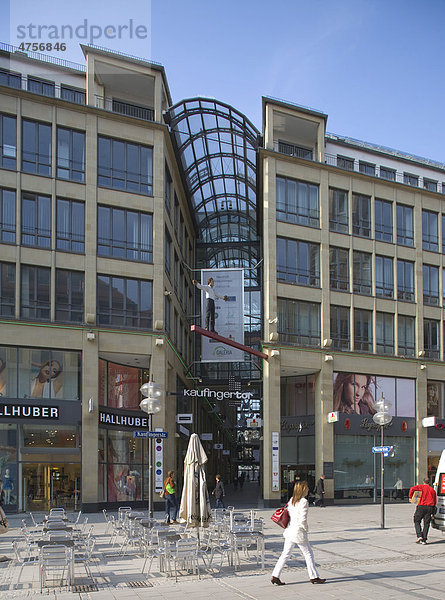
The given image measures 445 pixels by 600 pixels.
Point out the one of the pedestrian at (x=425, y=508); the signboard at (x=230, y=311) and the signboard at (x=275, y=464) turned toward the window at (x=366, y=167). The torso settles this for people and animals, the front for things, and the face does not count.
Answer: the pedestrian

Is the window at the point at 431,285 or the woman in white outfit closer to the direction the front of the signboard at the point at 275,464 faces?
the woman in white outfit
